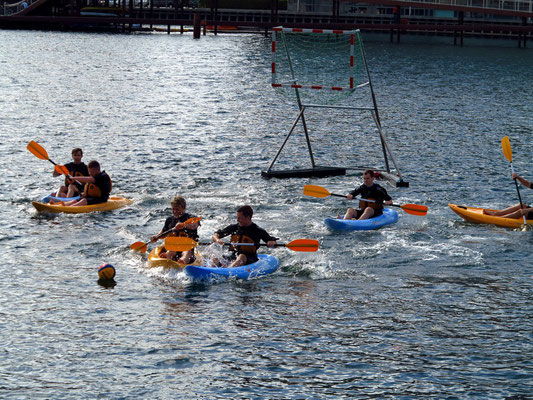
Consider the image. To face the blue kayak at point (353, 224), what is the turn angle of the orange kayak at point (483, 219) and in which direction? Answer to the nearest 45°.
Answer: approximately 45° to its left

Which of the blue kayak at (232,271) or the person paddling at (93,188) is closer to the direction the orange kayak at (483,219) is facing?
the person paddling

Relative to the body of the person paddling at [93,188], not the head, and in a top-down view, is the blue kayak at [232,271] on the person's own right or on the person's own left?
on the person's own left

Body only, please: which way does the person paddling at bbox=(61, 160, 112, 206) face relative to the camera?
to the viewer's left

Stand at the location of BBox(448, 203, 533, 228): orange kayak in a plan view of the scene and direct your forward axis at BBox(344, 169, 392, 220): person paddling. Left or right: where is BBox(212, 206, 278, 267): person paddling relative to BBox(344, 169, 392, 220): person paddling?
left

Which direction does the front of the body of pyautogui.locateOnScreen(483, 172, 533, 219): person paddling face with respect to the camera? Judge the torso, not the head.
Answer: to the viewer's left

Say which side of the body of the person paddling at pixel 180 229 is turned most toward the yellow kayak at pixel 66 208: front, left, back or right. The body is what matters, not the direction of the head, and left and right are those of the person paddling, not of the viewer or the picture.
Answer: right

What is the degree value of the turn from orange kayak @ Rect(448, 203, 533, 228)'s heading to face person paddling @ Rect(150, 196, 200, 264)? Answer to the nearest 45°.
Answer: approximately 45° to its left

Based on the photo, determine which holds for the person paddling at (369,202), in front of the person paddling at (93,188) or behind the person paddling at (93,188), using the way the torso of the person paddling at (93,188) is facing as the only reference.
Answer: behind

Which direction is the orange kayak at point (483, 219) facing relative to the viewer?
to the viewer's left
